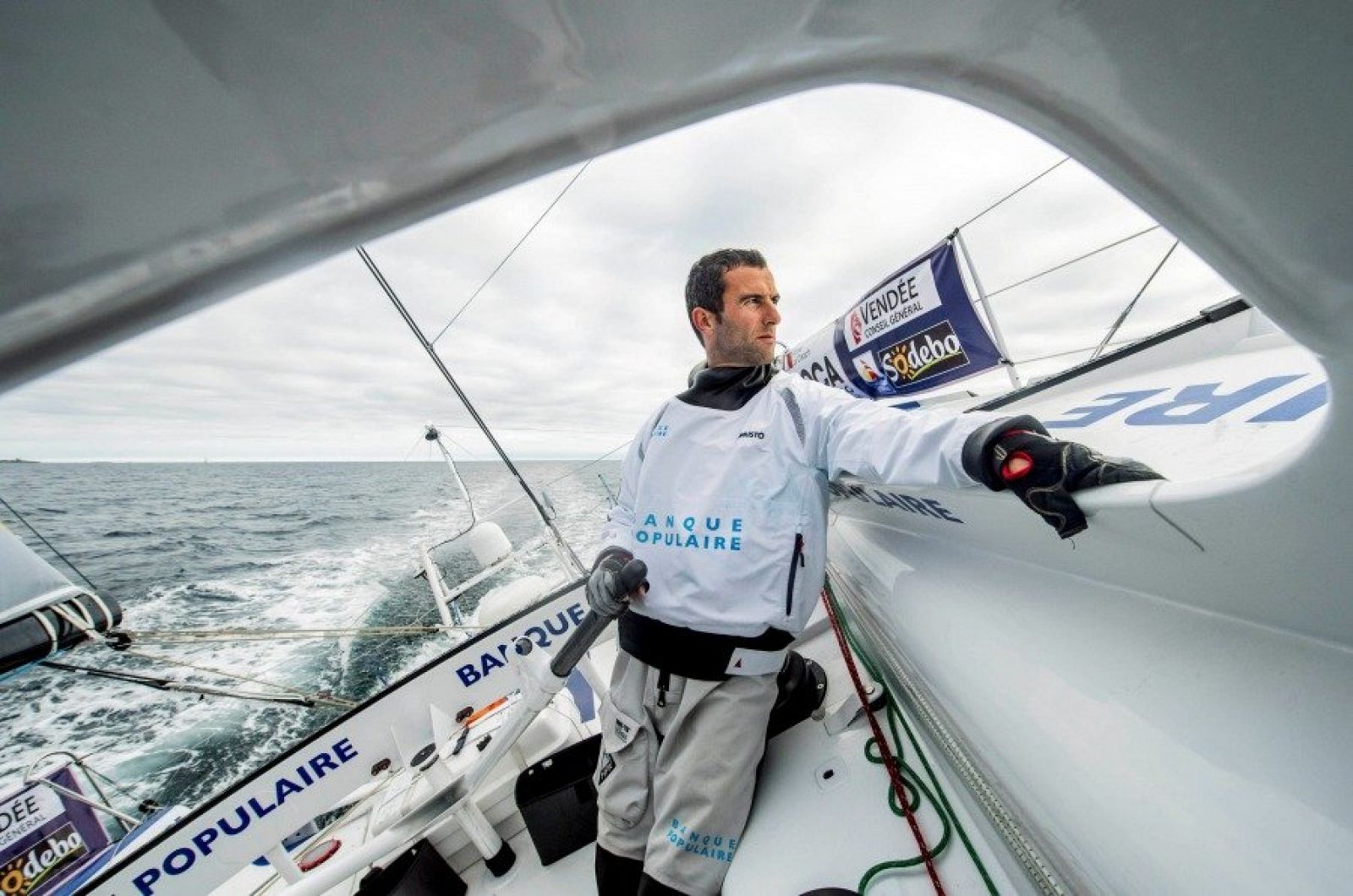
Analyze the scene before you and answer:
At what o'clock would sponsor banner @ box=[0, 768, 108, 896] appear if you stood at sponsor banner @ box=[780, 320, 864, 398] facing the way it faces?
sponsor banner @ box=[0, 768, 108, 896] is roughly at 2 o'clock from sponsor banner @ box=[780, 320, 864, 398].

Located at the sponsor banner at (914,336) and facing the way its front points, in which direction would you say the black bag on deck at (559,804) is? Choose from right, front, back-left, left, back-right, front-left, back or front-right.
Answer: front-right

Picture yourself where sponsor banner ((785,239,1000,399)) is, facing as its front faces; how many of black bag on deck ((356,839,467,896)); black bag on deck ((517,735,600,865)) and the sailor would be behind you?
0

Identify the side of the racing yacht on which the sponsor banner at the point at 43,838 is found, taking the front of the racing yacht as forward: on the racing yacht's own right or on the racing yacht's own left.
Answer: on the racing yacht's own right

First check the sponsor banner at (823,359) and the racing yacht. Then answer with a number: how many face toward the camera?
2

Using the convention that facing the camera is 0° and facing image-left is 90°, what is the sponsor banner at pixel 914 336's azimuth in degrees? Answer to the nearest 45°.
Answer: approximately 0°

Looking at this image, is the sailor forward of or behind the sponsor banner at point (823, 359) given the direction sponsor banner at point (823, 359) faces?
forward

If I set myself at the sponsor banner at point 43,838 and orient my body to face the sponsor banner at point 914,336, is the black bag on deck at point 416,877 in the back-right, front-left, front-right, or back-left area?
front-right
